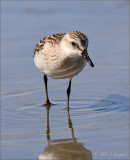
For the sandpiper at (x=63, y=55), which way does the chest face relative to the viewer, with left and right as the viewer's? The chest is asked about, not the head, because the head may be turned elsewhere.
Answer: facing the viewer and to the right of the viewer
